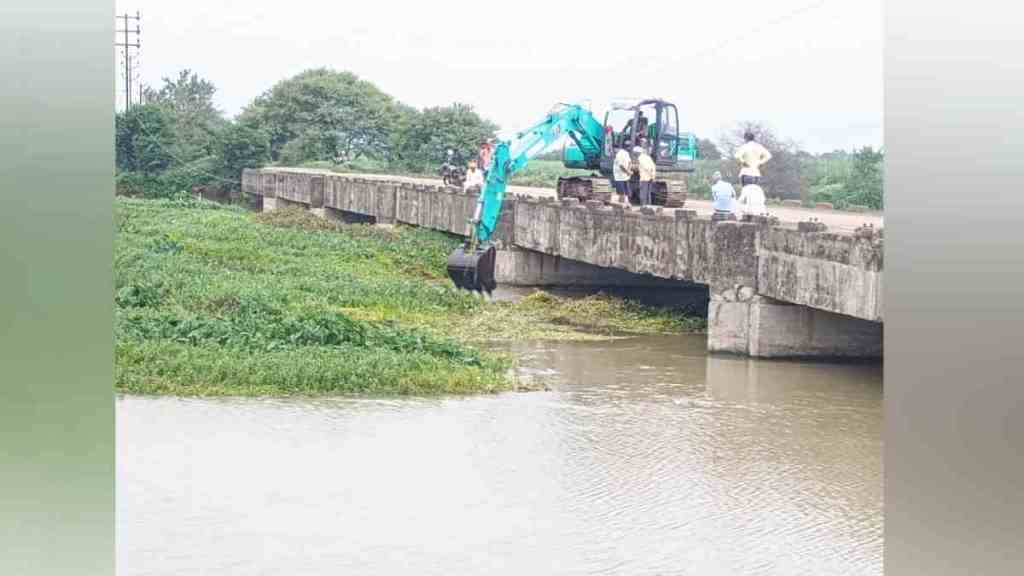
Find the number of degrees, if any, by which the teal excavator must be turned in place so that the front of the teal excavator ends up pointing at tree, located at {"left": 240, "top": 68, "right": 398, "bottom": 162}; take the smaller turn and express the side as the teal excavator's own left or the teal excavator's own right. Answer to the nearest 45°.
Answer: approximately 135° to the teal excavator's own right

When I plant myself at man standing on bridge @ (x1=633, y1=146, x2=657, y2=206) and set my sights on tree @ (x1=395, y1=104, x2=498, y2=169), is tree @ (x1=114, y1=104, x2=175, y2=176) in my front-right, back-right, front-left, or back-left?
front-left

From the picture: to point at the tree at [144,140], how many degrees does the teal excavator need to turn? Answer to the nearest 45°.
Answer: approximately 90° to its right

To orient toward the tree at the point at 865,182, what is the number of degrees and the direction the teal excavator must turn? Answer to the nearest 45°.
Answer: approximately 180°

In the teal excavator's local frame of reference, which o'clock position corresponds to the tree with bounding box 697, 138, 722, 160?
The tree is roughly at 5 o'clock from the teal excavator.

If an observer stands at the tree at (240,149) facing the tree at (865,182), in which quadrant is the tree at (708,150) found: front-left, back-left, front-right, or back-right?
front-left

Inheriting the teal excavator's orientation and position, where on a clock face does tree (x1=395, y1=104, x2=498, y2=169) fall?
The tree is roughly at 4 o'clock from the teal excavator.

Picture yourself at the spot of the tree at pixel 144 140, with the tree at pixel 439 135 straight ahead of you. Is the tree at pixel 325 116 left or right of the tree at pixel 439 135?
left

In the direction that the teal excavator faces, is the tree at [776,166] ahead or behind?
behind

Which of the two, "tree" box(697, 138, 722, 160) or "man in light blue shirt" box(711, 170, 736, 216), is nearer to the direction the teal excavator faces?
the man in light blue shirt
